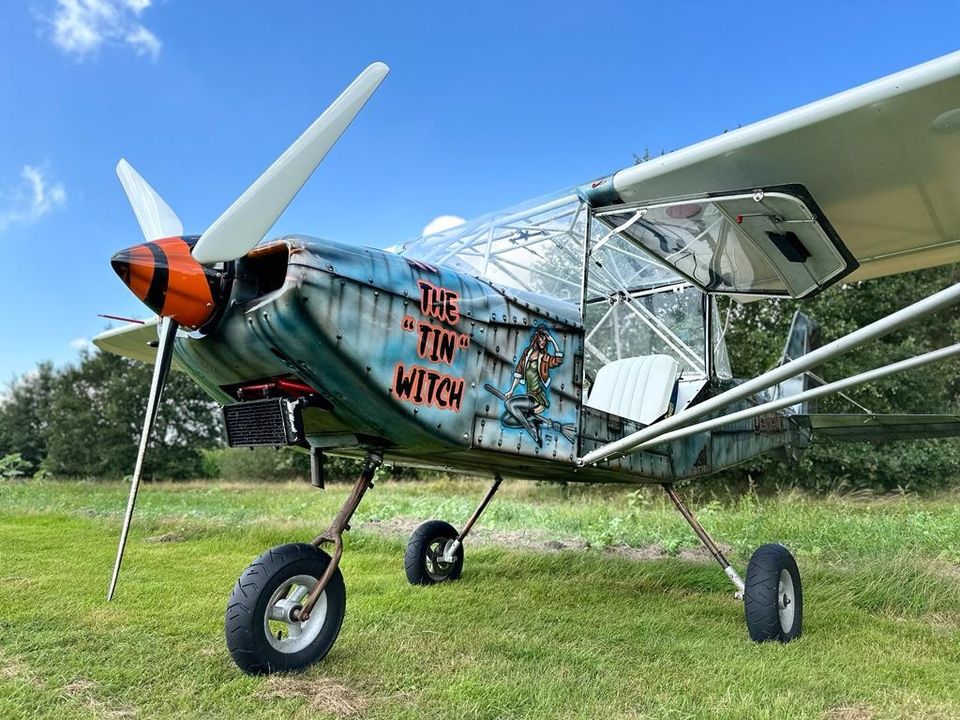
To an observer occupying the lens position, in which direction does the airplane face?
facing the viewer and to the left of the viewer
